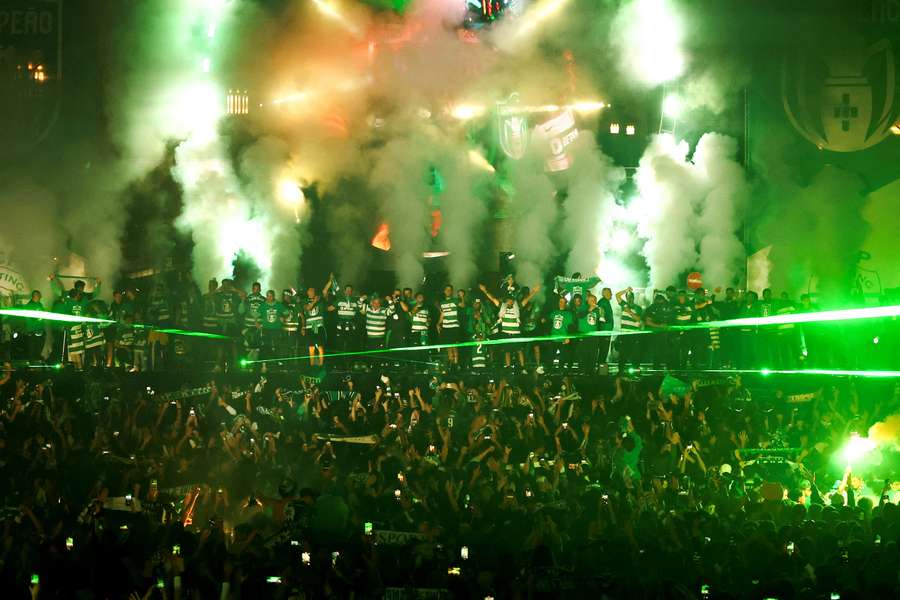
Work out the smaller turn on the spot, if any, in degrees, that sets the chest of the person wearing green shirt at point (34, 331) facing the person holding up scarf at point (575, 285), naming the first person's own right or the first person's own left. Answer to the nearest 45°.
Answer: approximately 90° to the first person's own left

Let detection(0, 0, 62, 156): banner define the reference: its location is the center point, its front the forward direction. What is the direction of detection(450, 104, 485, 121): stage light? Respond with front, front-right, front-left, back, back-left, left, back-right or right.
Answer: left

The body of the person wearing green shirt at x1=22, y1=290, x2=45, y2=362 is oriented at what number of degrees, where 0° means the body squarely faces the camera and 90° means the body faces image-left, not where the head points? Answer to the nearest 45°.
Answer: approximately 0°

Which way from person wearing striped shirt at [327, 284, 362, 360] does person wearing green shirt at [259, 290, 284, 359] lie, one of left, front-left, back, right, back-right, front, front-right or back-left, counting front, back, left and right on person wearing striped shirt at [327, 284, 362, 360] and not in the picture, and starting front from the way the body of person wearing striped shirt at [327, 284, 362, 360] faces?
right

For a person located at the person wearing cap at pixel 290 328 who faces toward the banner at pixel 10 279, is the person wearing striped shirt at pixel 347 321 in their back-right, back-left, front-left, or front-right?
back-right

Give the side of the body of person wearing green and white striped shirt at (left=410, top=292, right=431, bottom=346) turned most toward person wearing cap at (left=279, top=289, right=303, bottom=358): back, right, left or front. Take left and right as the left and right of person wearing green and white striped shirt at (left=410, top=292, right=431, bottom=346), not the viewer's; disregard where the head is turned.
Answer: right

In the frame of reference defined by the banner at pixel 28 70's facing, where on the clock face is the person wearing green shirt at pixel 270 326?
The person wearing green shirt is roughly at 11 o'clock from the banner.
